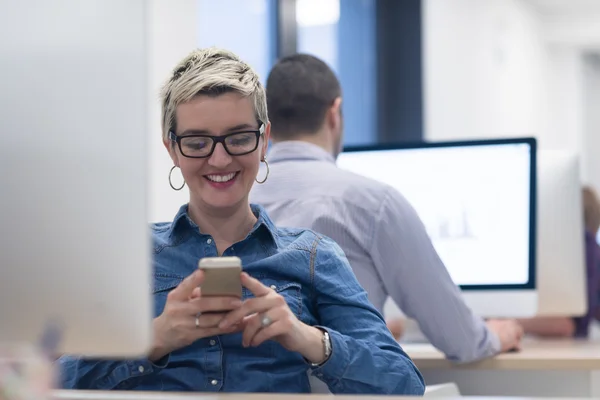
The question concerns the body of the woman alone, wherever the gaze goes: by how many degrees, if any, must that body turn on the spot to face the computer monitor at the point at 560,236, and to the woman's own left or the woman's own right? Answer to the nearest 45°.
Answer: approximately 135° to the woman's own left

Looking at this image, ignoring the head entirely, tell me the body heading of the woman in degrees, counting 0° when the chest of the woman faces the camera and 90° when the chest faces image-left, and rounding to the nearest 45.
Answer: approximately 0°

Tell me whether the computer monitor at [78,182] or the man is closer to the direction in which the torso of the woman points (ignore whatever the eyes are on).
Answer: the computer monitor

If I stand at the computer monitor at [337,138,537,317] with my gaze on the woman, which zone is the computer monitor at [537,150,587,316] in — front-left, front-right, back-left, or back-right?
back-left

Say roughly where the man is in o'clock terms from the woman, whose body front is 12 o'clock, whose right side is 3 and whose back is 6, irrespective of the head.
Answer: The man is roughly at 7 o'clock from the woman.

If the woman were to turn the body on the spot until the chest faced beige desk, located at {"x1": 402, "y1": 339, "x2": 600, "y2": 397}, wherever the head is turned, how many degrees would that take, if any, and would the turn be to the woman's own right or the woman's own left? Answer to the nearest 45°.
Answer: approximately 135° to the woman's own left

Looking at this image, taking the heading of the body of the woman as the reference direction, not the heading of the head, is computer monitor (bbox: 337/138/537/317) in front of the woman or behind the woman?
behind
